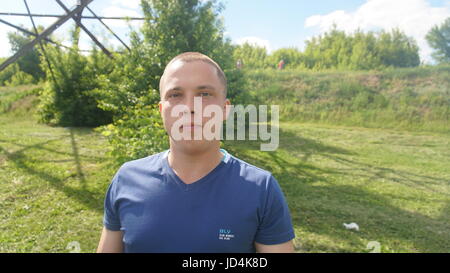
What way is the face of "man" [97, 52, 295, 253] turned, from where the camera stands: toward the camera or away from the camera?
toward the camera

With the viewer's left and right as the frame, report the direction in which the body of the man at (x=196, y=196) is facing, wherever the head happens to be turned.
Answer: facing the viewer

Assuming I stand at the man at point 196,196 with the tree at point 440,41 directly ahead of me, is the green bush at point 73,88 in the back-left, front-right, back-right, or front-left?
front-left

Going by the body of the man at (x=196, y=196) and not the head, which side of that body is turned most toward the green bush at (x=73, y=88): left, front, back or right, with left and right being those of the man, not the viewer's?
back

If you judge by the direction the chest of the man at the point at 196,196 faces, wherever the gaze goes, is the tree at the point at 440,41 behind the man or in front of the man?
behind

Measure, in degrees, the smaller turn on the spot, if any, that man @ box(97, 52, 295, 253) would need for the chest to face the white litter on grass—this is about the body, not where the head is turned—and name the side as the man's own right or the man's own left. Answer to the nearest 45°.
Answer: approximately 135° to the man's own left

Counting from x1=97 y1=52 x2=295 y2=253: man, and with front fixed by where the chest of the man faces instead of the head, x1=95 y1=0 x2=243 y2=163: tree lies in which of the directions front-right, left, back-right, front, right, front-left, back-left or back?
back

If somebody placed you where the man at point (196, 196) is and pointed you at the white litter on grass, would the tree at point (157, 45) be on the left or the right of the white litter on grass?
left

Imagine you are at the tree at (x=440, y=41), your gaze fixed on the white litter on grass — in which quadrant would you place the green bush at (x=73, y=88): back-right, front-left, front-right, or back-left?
front-right
